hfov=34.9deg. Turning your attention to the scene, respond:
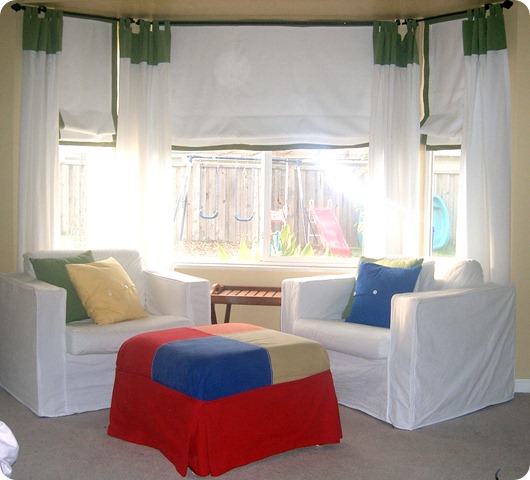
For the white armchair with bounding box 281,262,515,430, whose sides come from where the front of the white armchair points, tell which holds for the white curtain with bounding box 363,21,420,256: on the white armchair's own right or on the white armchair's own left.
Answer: on the white armchair's own right

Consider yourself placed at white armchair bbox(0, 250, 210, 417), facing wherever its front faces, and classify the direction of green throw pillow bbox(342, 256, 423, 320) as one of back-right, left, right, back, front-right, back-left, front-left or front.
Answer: front-left

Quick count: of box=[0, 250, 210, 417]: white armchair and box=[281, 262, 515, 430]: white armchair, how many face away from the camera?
0

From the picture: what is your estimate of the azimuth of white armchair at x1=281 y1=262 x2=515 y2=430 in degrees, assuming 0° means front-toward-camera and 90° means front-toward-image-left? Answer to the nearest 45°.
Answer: approximately 45°

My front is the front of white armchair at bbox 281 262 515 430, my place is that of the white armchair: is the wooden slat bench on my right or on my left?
on my right

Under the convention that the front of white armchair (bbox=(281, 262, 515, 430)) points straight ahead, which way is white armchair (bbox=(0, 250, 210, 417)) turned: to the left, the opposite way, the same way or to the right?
to the left

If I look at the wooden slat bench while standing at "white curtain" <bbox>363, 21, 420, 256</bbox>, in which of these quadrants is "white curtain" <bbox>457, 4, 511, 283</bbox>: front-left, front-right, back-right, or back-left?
back-left

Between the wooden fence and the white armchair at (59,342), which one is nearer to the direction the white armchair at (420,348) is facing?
the white armchair

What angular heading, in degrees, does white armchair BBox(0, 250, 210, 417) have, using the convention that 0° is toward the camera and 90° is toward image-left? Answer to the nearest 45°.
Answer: approximately 315°

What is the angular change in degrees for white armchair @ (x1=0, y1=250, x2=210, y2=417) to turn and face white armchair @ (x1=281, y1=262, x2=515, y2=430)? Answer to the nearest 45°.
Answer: approximately 45° to its left

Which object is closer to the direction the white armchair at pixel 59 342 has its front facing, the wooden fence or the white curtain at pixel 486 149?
the white curtain

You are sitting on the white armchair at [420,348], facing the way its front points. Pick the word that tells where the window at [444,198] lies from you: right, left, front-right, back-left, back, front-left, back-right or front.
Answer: back-right

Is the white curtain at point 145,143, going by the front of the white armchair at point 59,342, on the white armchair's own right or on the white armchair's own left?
on the white armchair's own left
